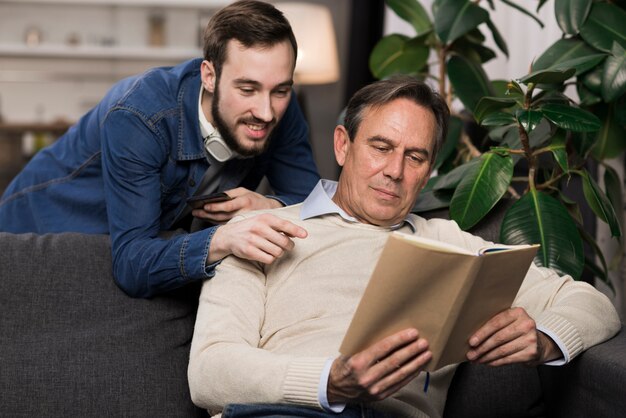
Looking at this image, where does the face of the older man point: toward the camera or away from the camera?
toward the camera

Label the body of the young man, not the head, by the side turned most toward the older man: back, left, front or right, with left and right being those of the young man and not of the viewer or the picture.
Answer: front

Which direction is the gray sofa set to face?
toward the camera

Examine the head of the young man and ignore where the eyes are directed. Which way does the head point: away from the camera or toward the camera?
toward the camera

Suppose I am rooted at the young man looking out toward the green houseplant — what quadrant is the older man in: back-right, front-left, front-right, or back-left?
front-right

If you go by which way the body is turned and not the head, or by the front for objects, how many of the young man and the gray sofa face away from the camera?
0

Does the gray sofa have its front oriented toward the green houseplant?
no

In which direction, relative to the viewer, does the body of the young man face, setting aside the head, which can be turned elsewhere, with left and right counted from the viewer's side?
facing the viewer and to the right of the viewer
